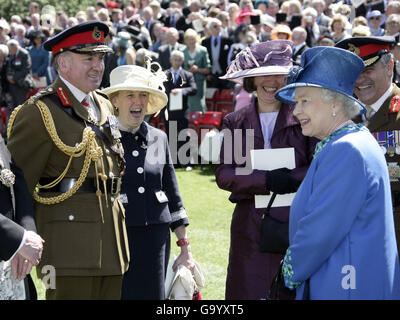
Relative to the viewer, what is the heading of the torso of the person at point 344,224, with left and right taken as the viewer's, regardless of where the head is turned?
facing to the left of the viewer

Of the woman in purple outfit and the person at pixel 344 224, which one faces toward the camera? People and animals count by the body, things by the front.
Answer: the woman in purple outfit

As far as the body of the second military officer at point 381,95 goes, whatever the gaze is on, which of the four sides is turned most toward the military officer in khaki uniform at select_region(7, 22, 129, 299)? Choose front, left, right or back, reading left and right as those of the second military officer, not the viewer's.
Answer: front

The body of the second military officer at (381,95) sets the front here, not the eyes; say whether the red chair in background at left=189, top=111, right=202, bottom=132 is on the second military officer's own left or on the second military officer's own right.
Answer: on the second military officer's own right

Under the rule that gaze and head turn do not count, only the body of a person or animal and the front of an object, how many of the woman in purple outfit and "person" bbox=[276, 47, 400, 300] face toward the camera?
1

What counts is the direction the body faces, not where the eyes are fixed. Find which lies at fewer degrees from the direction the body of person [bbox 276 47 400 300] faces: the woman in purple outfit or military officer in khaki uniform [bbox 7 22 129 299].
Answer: the military officer in khaki uniform

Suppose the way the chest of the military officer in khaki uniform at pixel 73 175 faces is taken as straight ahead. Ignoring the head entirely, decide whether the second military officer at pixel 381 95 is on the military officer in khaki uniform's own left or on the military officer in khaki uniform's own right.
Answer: on the military officer in khaki uniform's own left

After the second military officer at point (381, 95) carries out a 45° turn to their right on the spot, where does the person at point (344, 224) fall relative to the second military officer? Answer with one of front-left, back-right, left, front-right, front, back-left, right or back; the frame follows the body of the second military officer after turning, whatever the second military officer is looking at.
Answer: left

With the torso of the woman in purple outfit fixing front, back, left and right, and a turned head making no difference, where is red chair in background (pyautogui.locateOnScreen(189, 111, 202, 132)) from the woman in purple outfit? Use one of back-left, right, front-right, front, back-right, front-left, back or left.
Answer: back

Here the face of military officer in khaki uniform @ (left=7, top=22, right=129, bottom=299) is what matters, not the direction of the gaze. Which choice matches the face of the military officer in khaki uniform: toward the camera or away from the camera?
toward the camera

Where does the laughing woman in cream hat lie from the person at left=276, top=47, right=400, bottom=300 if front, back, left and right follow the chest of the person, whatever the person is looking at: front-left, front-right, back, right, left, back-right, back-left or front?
front-right

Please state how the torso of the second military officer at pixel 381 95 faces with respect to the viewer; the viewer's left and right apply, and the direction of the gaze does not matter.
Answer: facing the viewer and to the left of the viewer

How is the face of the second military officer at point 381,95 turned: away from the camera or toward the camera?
toward the camera

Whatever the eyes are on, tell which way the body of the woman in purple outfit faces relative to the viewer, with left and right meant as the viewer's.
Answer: facing the viewer

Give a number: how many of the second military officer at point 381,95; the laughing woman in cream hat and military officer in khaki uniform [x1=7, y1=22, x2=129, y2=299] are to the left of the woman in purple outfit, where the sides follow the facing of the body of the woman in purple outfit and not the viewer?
1

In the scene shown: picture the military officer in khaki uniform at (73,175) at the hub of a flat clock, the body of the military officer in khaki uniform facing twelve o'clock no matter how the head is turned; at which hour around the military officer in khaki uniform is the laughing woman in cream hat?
The laughing woman in cream hat is roughly at 9 o'clock from the military officer in khaki uniform.

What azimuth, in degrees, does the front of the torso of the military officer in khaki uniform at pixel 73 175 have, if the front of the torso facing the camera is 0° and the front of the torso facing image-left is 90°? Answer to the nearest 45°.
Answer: approximately 315°
